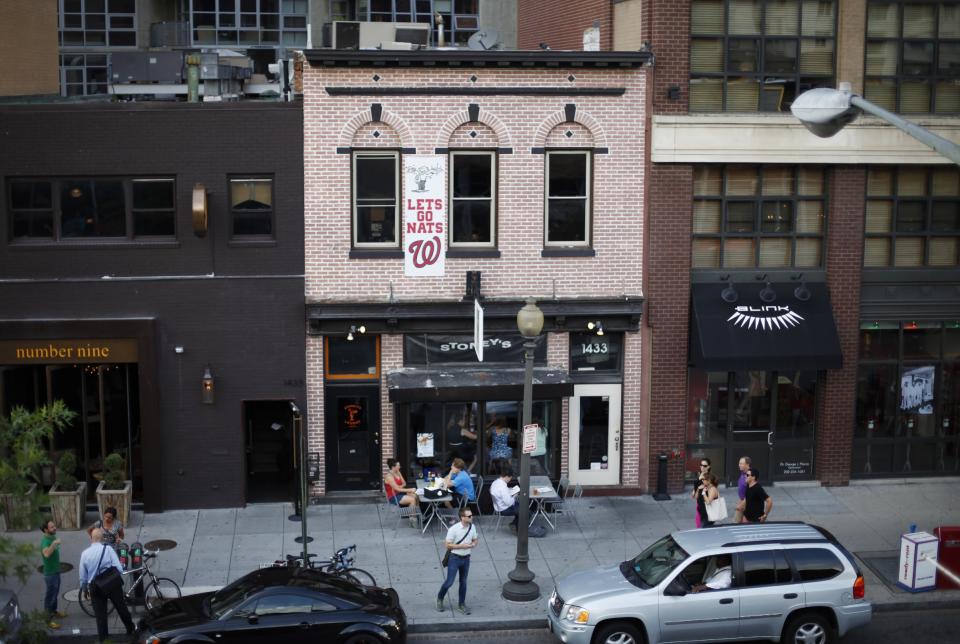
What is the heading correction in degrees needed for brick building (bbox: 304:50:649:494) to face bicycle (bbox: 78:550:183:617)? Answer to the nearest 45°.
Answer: approximately 45° to its right

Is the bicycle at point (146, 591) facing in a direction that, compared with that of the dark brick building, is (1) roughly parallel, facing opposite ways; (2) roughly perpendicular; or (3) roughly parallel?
roughly perpendicular

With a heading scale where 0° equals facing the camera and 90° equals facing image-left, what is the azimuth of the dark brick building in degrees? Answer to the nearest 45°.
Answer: approximately 0°

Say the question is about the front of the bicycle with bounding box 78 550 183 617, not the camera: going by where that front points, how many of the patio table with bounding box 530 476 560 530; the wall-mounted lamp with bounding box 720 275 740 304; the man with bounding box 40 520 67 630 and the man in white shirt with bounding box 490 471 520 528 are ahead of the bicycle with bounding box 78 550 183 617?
3

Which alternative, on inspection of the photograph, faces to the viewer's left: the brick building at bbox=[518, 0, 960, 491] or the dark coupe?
the dark coupe

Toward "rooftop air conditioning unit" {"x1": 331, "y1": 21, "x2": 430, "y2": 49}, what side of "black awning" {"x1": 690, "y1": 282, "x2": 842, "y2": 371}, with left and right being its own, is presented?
right

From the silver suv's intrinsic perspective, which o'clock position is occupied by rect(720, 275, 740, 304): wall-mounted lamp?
The wall-mounted lamp is roughly at 3 o'clock from the silver suv.

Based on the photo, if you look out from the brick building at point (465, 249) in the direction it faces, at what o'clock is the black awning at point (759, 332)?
The black awning is roughly at 9 o'clock from the brick building.

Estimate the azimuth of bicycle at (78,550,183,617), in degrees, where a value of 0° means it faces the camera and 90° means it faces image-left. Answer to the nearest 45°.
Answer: approximately 270°

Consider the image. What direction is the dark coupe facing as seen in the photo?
to the viewer's left

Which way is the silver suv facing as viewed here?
to the viewer's left

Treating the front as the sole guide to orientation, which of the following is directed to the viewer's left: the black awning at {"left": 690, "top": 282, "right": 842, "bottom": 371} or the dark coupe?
the dark coupe
